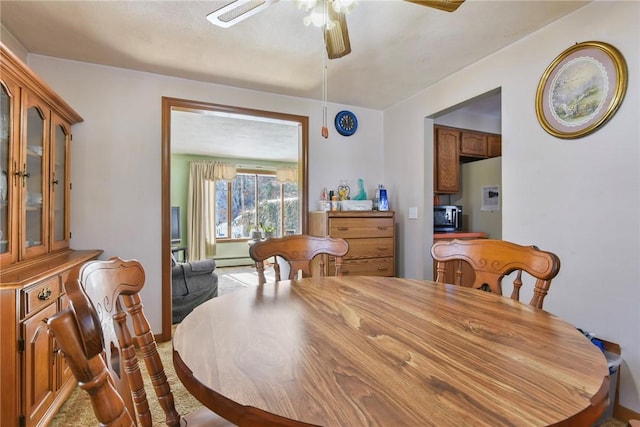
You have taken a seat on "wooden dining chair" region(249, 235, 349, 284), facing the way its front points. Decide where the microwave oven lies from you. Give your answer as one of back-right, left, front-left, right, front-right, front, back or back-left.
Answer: back-left

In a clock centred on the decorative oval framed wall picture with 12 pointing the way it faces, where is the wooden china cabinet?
The wooden china cabinet is roughly at 12 o'clock from the decorative oval framed wall picture.

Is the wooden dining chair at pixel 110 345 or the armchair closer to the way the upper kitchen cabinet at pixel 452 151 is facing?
the wooden dining chair

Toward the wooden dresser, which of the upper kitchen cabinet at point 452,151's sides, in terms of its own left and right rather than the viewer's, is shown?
right

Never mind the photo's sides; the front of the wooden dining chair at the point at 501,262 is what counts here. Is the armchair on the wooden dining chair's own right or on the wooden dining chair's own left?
on the wooden dining chair's own right

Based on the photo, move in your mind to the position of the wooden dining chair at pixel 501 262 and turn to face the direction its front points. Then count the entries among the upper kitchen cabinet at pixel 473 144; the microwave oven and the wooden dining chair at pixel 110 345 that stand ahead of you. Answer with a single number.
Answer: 1

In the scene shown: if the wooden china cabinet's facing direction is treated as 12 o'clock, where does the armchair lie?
The armchair is roughly at 9 o'clock from the wooden china cabinet.

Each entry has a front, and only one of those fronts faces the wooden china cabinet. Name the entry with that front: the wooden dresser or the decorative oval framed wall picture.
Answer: the decorative oval framed wall picture

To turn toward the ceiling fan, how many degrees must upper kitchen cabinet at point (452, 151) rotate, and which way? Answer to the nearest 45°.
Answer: approximately 45° to its right

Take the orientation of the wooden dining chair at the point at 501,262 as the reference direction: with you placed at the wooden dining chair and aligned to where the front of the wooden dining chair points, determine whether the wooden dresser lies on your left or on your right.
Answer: on your right

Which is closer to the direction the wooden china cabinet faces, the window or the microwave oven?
the microwave oven

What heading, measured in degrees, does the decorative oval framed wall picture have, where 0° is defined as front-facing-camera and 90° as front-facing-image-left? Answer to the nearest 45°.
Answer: approximately 45°

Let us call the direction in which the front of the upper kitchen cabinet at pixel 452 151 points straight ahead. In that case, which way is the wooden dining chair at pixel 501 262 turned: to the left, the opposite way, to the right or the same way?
to the right

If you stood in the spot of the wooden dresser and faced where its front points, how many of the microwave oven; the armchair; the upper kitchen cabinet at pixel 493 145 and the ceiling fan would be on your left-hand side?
2
